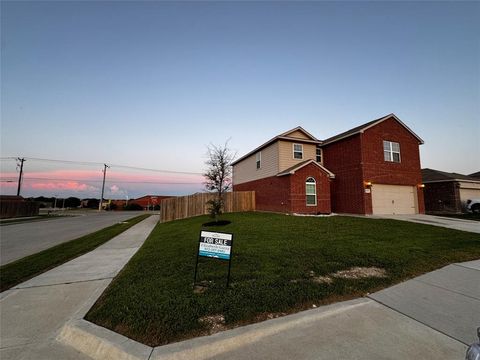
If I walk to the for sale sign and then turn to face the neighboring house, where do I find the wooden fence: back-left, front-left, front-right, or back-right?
front-left

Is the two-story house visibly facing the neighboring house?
no

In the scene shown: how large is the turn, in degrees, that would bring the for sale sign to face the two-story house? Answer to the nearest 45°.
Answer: approximately 135° to its left

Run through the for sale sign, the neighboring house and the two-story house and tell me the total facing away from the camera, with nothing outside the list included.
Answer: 0

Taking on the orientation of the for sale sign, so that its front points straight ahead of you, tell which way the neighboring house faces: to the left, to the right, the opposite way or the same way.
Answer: the same way

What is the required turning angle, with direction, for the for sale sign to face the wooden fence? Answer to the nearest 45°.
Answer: approximately 180°

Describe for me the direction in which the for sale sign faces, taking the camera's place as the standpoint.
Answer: facing the viewer

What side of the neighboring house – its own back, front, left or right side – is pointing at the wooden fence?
right

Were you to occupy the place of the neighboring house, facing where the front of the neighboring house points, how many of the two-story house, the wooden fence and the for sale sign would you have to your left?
0

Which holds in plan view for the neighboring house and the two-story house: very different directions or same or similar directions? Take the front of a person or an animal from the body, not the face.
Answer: same or similar directions

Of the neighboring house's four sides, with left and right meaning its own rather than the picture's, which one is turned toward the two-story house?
right

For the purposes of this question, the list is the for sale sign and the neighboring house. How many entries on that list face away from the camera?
0

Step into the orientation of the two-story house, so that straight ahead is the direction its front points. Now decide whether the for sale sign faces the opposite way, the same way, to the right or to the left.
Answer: the same way
